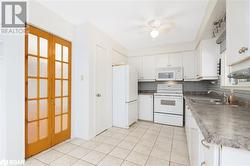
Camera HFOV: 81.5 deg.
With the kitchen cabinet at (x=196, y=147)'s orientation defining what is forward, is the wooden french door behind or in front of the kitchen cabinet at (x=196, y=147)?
in front

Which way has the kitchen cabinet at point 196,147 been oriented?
to the viewer's left

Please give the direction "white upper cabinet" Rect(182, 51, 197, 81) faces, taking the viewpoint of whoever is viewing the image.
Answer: facing the viewer and to the left of the viewer

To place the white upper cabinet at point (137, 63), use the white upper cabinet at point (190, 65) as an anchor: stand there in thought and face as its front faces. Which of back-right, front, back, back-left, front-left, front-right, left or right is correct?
front-right

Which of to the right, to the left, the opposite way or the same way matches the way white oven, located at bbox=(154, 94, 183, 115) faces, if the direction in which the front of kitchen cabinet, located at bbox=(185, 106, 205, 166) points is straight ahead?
to the left

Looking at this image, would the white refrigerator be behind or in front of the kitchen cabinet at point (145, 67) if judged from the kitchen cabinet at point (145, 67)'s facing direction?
in front

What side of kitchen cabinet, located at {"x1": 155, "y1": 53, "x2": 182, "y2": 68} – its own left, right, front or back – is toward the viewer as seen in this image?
front

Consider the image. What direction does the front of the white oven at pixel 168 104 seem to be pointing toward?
toward the camera

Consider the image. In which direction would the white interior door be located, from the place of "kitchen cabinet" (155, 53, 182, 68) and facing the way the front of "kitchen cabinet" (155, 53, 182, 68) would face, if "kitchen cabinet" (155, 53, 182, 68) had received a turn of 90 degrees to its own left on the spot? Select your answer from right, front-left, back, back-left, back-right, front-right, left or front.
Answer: back-right
